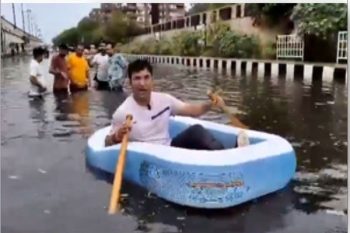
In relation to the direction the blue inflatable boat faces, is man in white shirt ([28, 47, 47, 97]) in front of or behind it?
behind

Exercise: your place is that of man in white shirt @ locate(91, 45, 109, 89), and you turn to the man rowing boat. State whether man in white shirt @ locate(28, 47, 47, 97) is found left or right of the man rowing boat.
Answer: right

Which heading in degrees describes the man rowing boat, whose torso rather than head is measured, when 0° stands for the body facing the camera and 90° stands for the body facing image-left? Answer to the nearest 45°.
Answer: approximately 315°

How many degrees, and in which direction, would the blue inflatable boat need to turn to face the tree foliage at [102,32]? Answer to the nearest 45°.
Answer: approximately 180°

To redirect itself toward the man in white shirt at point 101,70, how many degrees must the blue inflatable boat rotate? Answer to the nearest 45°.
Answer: approximately 135° to its left

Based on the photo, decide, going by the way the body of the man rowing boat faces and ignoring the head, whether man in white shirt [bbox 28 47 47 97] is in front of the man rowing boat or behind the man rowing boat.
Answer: behind

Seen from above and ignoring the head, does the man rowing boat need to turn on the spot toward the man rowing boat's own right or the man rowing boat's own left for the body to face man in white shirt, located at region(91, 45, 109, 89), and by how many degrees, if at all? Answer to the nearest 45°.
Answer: approximately 135° to the man rowing boat's own left

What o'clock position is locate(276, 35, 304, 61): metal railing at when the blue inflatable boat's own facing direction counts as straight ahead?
The metal railing is roughly at 8 o'clock from the blue inflatable boat.
